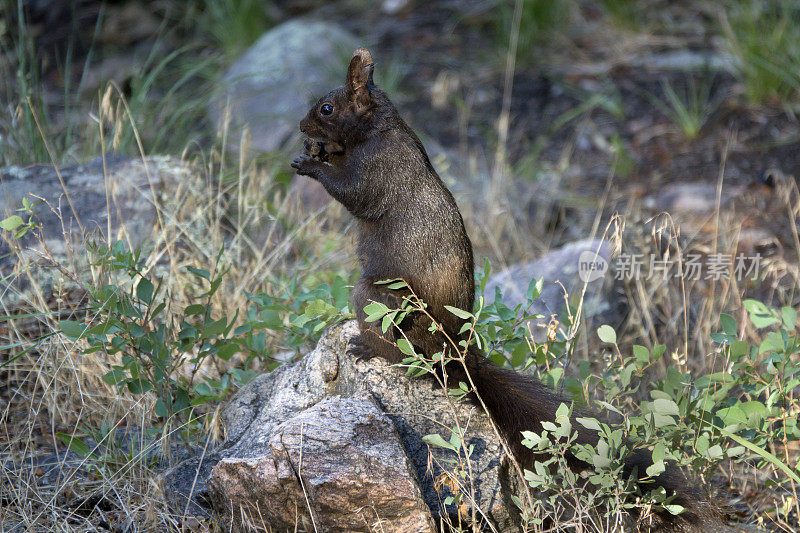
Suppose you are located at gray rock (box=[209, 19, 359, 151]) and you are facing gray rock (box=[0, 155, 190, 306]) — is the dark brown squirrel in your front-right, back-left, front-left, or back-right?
front-left

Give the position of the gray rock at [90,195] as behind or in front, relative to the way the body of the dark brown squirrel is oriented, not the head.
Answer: in front

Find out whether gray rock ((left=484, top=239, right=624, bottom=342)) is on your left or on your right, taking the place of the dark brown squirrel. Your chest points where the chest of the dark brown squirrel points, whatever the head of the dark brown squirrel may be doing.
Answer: on your right

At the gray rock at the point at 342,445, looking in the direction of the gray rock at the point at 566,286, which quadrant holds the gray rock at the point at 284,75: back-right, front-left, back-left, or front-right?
front-left

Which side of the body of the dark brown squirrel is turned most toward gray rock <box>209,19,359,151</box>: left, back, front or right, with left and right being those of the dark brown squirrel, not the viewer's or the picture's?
right

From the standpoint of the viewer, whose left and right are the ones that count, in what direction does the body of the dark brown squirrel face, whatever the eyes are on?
facing to the left of the viewer
